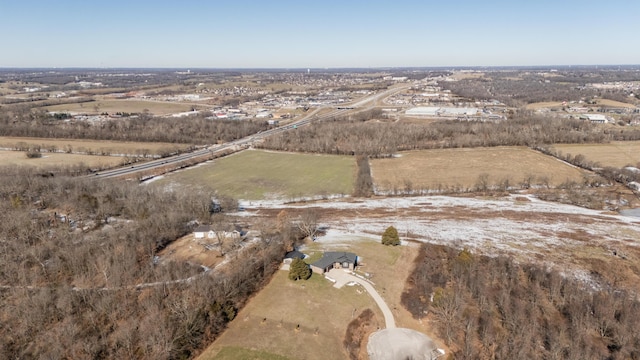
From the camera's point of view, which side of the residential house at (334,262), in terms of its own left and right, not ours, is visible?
front

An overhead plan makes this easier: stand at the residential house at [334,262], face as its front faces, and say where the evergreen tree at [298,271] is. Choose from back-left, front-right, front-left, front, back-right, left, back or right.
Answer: front-right
